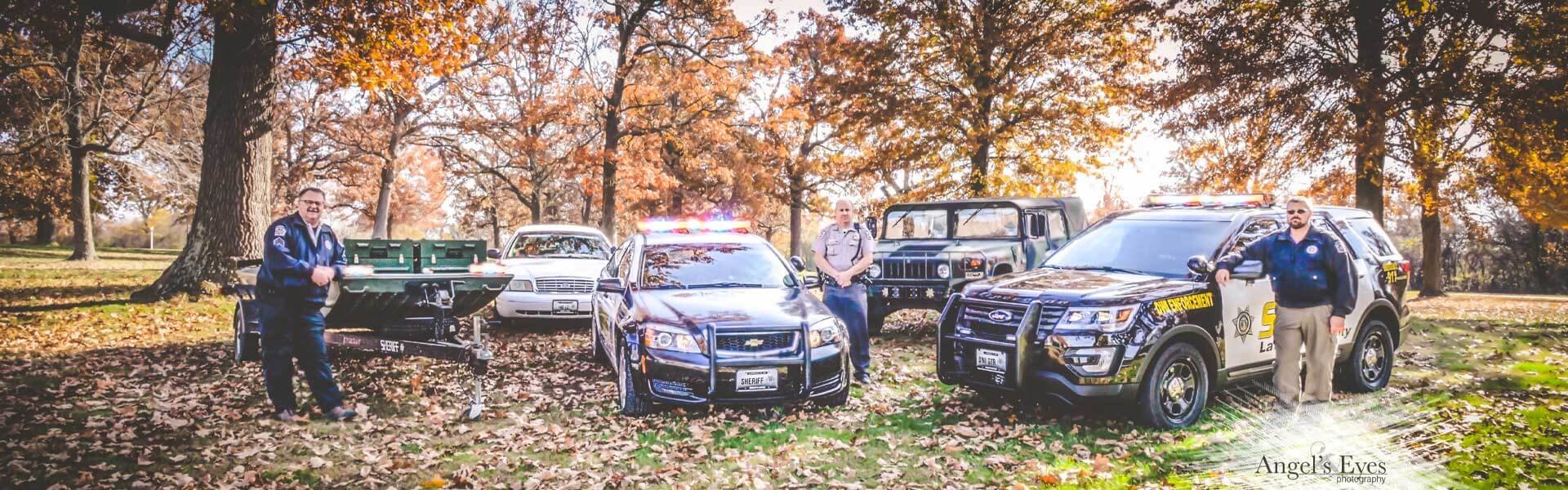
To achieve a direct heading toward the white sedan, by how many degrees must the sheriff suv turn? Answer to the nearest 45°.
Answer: approximately 45° to its right

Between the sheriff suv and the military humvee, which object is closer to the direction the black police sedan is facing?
the sheriff suv

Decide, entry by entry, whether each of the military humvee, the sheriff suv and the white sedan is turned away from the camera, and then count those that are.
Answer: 0

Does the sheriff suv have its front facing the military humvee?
no

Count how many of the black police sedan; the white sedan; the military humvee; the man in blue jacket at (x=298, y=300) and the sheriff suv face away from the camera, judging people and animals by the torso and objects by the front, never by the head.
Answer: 0

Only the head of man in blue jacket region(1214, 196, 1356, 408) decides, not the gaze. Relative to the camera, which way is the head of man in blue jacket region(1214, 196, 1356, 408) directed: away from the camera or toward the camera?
toward the camera

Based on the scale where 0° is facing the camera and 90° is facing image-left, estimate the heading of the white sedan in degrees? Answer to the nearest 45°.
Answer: approximately 0°

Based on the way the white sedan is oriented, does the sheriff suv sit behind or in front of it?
in front

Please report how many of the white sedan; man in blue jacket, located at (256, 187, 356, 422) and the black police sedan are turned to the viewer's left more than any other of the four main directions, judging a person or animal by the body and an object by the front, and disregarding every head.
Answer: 0

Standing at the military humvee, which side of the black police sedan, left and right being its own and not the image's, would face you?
left

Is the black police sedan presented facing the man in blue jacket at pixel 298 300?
no

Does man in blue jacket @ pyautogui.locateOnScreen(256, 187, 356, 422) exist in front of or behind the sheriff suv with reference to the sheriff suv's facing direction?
in front

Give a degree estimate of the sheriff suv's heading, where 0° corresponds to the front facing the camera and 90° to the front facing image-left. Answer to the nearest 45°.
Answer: approximately 45°

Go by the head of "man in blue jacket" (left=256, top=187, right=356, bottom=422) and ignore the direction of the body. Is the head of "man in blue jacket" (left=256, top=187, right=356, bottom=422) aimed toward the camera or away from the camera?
toward the camera
